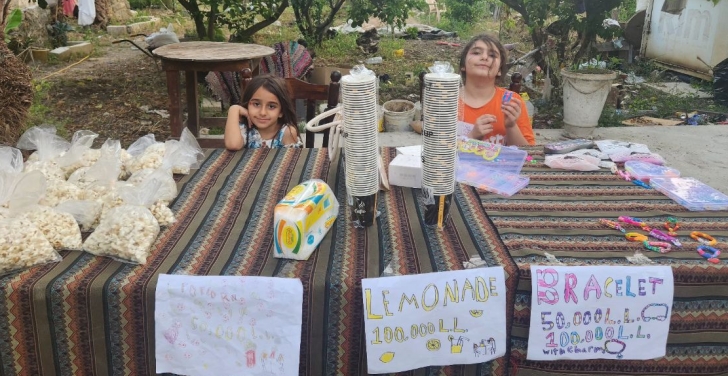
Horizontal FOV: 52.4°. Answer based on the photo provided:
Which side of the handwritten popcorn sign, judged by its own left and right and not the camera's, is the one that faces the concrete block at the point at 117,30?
back

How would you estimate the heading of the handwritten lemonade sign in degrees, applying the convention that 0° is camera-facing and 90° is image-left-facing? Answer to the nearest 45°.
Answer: approximately 0°

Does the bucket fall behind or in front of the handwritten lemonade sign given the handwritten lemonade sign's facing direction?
behind

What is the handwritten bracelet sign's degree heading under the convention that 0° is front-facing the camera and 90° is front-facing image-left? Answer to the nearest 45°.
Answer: approximately 0°

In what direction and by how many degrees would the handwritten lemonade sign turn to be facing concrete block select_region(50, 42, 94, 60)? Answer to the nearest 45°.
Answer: approximately 135° to its right

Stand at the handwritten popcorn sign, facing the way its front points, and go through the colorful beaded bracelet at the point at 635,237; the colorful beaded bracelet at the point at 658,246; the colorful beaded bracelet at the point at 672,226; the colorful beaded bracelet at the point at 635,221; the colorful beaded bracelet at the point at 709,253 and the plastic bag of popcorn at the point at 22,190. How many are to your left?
5

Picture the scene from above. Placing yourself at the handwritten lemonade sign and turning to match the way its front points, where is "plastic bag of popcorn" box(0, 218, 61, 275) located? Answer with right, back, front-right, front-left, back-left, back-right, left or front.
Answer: right

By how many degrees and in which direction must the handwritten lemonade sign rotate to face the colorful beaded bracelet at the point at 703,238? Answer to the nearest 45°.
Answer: approximately 135° to its left
